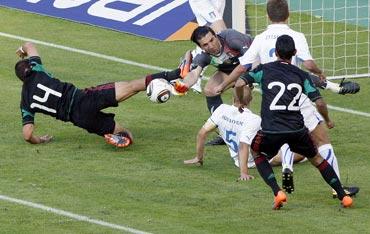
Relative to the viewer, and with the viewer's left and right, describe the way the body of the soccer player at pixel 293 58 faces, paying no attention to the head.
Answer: facing away from the viewer

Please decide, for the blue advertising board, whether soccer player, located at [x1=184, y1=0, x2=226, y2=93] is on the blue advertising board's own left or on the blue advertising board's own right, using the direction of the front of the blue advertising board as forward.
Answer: on the blue advertising board's own left

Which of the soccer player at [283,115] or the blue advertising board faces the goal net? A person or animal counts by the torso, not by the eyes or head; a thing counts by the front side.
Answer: the soccer player

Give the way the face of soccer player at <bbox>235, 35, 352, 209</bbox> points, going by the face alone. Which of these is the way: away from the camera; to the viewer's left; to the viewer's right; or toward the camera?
away from the camera

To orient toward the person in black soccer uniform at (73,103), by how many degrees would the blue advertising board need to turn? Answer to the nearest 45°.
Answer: approximately 45° to its left

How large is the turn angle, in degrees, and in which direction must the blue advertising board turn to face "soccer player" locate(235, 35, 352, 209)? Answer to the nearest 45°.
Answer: approximately 45° to its left

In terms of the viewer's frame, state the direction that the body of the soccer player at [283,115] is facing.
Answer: away from the camera

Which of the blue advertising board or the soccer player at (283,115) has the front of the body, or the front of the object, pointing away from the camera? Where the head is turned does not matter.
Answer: the soccer player
